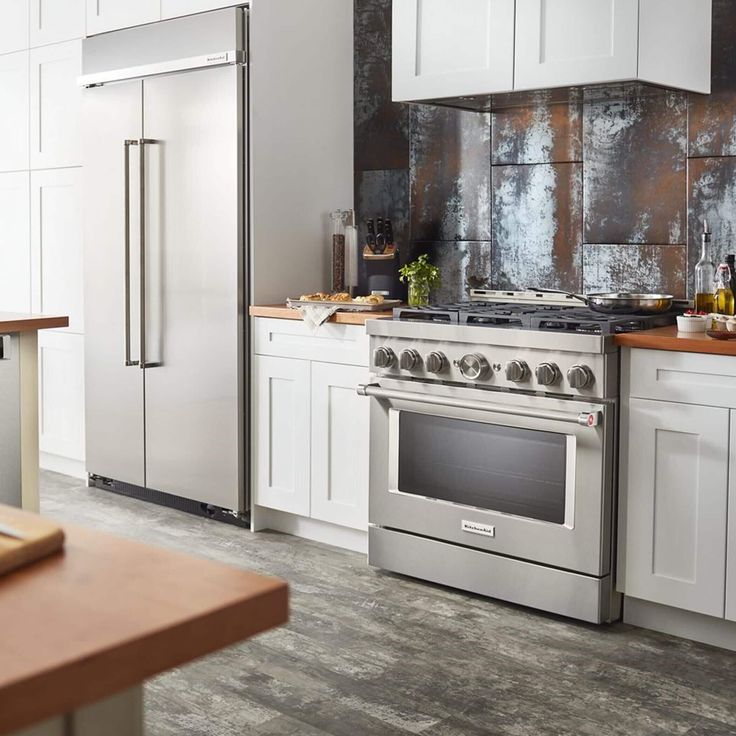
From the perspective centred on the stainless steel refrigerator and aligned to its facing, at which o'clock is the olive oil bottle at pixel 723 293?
The olive oil bottle is roughly at 9 o'clock from the stainless steel refrigerator.

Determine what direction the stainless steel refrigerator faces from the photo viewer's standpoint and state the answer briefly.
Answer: facing the viewer and to the left of the viewer

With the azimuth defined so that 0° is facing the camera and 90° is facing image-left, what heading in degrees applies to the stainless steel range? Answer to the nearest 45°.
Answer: approximately 45°

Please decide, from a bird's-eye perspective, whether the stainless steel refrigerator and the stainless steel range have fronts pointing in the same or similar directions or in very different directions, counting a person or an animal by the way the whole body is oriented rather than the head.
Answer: same or similar directions

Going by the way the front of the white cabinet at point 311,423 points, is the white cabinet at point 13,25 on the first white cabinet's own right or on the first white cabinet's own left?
on the first white cabinet's own right

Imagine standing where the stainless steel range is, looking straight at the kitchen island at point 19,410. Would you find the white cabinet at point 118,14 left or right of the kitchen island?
right

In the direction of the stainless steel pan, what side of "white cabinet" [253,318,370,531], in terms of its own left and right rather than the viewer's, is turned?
left

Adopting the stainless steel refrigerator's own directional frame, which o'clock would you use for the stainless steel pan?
The stainless steel pan is roughly at 9 o'clock from the stainless steel refrigerator.

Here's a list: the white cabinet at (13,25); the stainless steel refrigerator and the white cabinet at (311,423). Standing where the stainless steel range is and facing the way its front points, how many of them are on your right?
3

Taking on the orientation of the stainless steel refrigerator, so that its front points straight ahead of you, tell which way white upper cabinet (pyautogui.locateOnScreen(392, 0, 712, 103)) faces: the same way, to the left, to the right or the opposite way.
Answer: the same way

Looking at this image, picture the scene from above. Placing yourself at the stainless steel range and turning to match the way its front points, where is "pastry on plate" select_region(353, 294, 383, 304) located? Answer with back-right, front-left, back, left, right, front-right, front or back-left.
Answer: right

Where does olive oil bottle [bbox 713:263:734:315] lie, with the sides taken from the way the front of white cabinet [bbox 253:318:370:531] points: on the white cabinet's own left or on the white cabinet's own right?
on the white cabinet's own left

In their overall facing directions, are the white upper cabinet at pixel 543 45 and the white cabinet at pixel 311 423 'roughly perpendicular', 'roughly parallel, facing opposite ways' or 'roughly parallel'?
roughly parallel

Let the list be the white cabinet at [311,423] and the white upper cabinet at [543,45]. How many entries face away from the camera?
0

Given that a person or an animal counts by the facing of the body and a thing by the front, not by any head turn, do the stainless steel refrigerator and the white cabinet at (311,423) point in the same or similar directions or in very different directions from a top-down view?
same or similar directions
